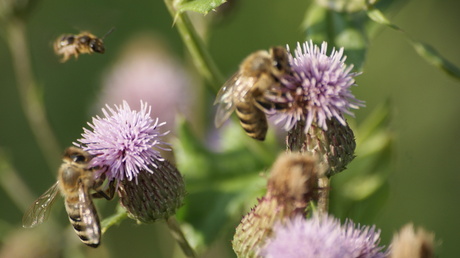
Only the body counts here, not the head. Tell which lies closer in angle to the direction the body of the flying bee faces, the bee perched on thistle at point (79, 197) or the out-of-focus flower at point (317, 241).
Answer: the out-of-focus flower

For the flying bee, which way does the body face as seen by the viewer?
to the viewer's right

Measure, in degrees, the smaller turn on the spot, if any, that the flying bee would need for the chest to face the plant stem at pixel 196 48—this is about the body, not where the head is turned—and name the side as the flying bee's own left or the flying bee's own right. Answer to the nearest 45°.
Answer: approximately 45° to the flying bee's own right

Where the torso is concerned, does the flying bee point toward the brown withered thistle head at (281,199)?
no

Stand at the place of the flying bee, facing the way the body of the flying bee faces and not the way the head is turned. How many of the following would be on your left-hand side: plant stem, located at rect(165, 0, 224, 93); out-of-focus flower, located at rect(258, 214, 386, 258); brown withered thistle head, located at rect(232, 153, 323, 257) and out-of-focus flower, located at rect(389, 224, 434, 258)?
0

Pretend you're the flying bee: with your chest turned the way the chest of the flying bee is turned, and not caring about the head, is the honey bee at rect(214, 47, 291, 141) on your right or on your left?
on your right

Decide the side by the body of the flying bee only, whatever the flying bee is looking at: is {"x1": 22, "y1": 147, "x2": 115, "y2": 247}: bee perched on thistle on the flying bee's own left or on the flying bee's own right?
on the flying bee's own right

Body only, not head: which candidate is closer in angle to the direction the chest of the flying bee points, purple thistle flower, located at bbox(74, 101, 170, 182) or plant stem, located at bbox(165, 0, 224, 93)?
the plant stem

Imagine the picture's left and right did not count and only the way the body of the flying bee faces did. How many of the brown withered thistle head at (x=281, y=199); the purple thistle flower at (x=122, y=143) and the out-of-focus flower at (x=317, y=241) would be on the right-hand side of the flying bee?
3

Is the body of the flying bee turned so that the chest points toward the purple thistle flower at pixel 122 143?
no

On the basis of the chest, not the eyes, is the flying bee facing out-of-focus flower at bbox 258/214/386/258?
no

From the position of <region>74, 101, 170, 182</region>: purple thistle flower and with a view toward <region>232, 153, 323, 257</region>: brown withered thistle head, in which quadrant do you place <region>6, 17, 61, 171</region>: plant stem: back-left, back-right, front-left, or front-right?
back-left
